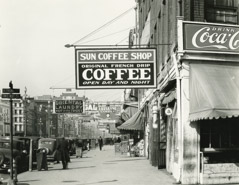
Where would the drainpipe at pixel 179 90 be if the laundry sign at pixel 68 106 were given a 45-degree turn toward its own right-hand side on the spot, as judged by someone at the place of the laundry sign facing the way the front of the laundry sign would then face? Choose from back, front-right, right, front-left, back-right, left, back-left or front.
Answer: front-left

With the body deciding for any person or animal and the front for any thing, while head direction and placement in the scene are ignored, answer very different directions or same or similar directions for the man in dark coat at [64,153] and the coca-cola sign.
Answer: very different directions

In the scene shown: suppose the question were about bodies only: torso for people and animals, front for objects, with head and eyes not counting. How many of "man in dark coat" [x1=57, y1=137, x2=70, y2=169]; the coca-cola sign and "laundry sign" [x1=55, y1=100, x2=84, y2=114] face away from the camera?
1

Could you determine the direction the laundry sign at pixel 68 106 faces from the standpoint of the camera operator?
facing the viewer

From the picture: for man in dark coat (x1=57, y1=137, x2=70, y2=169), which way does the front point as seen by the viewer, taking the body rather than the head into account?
away from the camera

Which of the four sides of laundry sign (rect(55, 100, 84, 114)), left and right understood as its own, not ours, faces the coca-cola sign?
front

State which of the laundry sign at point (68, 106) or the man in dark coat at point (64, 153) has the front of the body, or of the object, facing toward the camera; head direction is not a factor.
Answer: the laundry sign

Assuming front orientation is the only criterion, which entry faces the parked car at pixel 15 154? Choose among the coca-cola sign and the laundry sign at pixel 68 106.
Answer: the laundry sign

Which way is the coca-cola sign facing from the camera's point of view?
toward the camera

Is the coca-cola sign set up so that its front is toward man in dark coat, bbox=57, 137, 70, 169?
no

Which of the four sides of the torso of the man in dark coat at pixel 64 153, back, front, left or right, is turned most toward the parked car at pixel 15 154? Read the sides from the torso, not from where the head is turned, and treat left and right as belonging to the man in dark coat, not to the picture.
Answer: left

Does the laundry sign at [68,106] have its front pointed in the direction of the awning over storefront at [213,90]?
yes

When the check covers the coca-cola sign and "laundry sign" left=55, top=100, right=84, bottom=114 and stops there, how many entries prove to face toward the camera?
2
